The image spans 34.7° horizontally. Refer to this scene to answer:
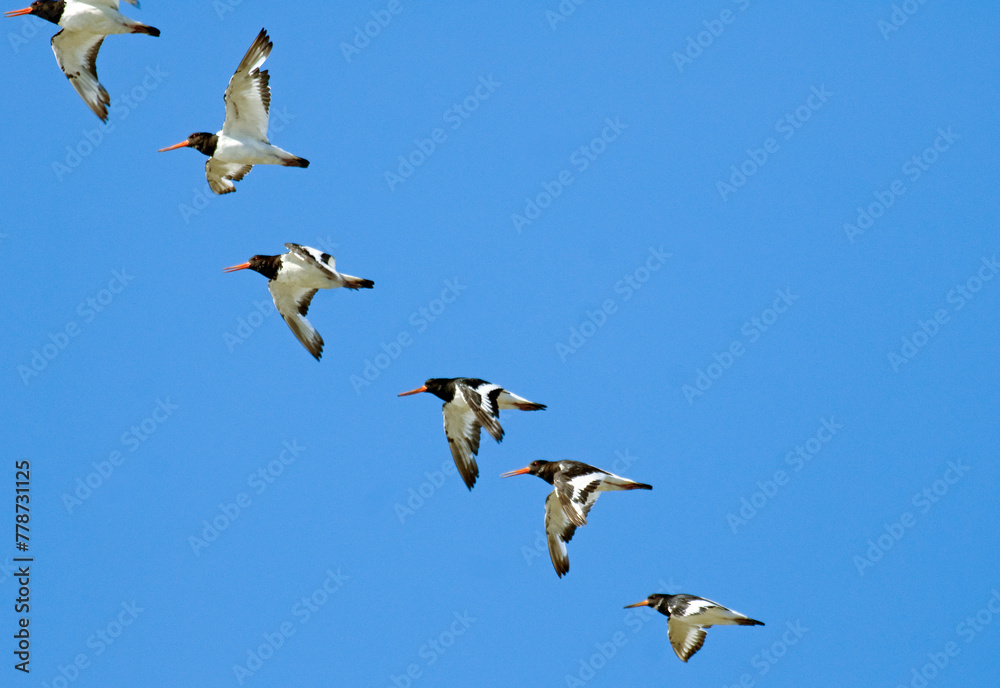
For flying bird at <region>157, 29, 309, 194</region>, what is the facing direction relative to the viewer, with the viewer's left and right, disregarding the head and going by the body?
facing to the left of the viewer

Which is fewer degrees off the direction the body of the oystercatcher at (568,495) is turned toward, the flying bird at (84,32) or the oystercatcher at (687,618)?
the flying bird

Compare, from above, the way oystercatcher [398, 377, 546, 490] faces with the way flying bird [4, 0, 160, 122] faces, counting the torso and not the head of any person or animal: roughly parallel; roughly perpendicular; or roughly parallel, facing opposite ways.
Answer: roughly parallel

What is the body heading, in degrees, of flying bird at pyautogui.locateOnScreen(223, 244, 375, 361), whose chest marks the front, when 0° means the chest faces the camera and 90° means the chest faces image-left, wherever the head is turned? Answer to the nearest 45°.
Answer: approximately 90°

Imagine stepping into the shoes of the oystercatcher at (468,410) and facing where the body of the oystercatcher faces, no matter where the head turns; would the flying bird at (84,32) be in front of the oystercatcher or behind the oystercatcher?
in front

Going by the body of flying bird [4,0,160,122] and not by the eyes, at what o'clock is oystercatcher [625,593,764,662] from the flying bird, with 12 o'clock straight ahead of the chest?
The oystercatcher is roughly at 6 o'clock from the flying bird.

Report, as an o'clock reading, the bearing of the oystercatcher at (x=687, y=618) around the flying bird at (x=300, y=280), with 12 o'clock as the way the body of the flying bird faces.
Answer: The oystercatcher is roughly at 6 o'clock from the flying bird.

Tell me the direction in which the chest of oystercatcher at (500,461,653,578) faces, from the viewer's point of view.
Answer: to the viewer's left

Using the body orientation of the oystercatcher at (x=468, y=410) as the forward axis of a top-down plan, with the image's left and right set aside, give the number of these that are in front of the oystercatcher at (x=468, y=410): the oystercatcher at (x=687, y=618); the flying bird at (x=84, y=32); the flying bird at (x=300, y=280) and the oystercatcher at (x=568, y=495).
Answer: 2

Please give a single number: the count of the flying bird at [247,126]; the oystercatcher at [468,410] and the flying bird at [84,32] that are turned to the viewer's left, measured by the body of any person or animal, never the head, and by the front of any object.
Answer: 3

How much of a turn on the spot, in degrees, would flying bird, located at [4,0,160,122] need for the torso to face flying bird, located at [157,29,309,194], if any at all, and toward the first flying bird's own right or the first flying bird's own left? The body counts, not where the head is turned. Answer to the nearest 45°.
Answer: approximately 180°

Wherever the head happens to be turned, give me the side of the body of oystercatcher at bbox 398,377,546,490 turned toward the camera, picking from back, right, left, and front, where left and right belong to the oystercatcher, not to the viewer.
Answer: left
